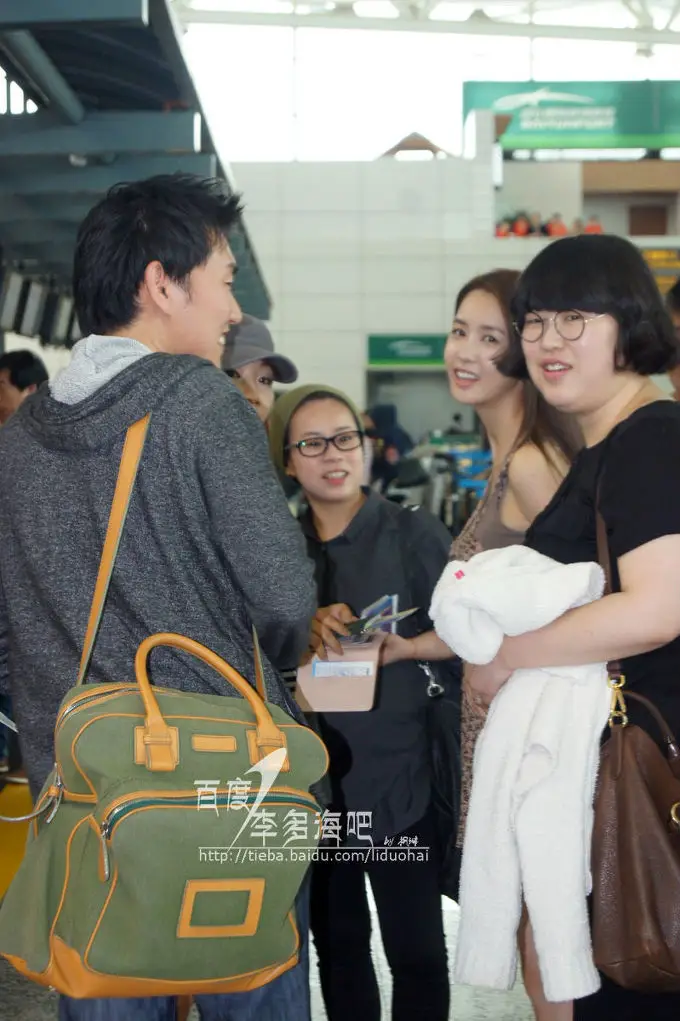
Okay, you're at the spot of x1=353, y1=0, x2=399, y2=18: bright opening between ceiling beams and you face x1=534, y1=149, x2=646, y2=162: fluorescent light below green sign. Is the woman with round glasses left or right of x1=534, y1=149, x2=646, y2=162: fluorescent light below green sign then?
right

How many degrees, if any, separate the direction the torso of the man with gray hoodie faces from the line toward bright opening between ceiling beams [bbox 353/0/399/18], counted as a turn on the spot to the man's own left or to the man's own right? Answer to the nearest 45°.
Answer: approximately 45° to the man's own left

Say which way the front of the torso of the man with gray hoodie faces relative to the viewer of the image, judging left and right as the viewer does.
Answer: facing away from the viewer and to the right of the viewer

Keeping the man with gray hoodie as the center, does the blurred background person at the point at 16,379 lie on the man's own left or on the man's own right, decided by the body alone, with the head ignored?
on the man's own left

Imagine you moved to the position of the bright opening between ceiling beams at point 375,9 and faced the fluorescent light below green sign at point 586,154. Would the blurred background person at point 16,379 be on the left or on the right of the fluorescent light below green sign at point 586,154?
right

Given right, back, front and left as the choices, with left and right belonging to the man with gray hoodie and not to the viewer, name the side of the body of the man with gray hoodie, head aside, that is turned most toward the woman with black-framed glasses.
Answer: front

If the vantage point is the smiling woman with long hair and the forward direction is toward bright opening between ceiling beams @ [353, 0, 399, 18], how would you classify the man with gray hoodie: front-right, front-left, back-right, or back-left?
back-left

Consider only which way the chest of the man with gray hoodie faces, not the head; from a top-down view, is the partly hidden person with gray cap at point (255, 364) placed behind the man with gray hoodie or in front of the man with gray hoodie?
in front

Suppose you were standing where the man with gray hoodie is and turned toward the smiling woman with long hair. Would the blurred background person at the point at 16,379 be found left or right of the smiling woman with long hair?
left

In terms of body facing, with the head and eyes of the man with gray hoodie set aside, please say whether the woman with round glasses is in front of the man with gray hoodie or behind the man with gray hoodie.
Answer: in front

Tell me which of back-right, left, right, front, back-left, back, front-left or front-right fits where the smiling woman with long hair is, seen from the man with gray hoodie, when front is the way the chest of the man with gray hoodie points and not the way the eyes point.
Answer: front
